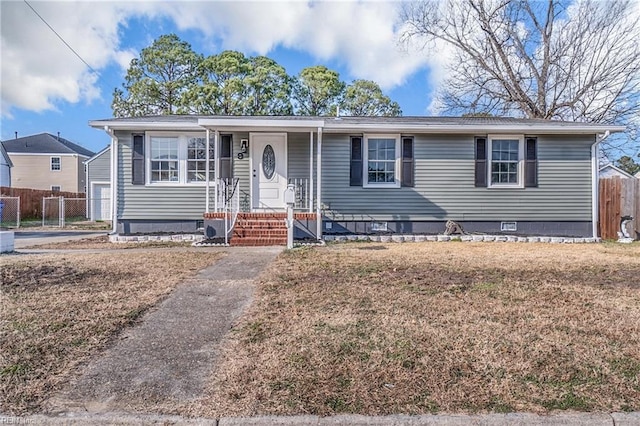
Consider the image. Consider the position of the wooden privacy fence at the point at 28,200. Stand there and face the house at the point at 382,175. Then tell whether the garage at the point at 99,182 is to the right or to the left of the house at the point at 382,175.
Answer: left

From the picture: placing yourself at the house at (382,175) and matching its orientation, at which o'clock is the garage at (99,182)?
the garage at (99,182) is roughly at 4 o'clock from the house at (382,175).

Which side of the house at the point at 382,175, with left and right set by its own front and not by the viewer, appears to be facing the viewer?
front

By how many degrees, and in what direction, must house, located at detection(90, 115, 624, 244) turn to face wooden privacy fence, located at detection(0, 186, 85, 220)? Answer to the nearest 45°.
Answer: approximately 135° to its right

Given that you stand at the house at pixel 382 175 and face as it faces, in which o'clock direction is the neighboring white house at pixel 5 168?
The neighboring white house is roughly at 4 o'clock from the house.

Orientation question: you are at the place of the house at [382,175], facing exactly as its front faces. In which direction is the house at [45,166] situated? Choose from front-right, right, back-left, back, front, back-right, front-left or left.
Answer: back-right

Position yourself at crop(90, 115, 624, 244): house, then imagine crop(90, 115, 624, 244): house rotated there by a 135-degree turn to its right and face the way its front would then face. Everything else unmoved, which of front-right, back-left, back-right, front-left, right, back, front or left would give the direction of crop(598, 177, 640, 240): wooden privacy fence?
back-right
